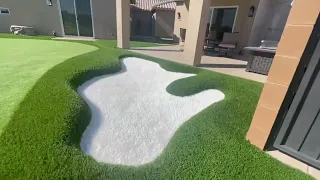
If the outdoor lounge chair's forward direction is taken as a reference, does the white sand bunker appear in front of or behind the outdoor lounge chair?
in front

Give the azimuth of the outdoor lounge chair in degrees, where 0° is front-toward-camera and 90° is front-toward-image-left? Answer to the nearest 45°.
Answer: approximately 45°

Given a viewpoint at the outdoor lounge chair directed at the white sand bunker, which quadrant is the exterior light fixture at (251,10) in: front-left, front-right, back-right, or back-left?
back-left
